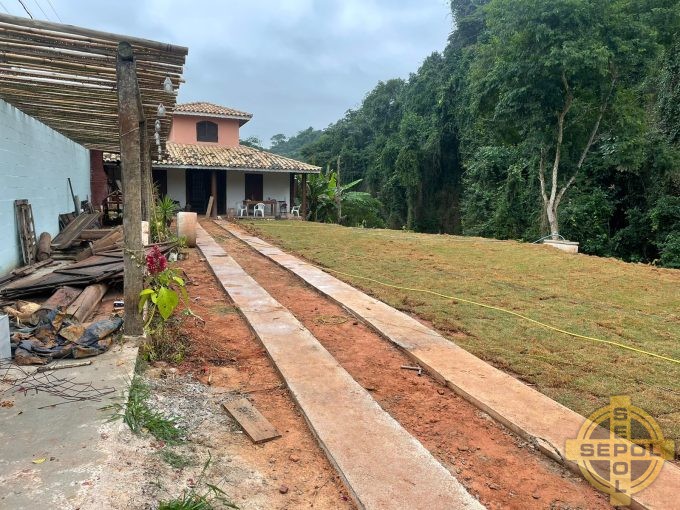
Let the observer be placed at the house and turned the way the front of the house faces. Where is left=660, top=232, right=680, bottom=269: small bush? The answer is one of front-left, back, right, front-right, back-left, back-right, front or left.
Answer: front-left

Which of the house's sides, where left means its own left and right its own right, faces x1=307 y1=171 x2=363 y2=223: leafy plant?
left

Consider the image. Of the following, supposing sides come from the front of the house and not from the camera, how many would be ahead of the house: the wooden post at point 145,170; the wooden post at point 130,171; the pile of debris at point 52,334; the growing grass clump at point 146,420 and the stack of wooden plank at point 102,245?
5

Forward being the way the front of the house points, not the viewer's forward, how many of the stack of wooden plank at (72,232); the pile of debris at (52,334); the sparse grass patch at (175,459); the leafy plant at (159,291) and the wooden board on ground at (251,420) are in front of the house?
5

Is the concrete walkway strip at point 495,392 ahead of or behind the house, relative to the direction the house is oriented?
ahead

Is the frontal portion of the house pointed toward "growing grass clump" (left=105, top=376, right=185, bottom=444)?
yes

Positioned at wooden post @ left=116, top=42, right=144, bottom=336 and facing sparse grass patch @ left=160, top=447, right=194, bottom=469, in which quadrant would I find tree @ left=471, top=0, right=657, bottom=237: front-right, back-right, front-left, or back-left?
back-left

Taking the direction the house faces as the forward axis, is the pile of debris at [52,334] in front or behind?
in front

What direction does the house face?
toward the camera

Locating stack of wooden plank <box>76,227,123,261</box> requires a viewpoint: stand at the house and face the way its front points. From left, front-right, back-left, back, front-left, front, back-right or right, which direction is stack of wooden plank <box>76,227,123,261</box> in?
front

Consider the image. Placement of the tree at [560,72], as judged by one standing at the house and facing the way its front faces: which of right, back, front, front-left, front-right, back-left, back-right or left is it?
front-left

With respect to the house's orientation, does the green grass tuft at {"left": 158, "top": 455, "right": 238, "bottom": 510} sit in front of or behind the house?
in front

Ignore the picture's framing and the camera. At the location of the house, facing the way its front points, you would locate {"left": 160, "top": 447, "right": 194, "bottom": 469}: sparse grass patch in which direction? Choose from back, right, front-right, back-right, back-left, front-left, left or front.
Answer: front

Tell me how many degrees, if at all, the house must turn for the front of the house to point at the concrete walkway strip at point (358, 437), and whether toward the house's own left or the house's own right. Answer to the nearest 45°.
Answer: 0° — it already faces it
